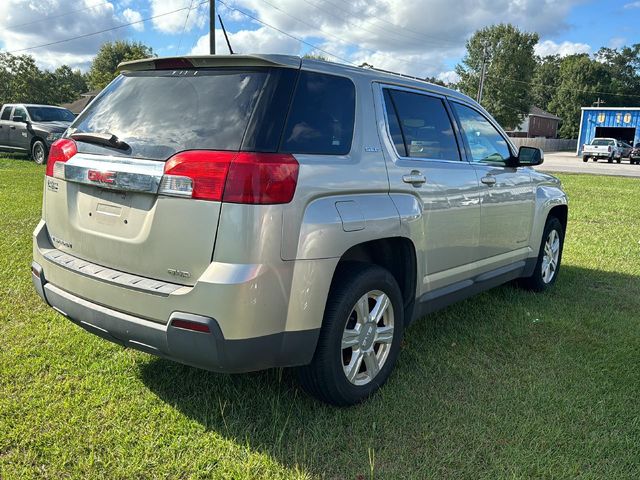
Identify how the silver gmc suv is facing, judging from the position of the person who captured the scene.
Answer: facing away from the viewer and to the right of the viewer

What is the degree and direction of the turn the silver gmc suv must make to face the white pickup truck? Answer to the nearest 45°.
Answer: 0° — it already faces it
